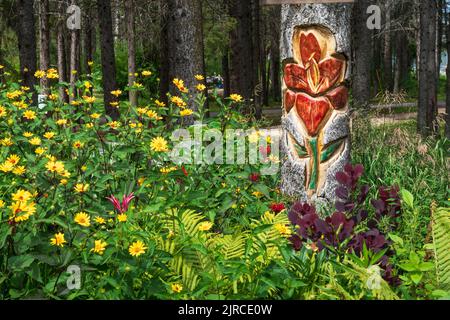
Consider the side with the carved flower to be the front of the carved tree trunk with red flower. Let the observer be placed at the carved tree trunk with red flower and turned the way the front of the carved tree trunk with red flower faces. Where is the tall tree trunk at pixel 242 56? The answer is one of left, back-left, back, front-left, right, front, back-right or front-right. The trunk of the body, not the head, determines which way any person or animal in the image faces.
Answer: back

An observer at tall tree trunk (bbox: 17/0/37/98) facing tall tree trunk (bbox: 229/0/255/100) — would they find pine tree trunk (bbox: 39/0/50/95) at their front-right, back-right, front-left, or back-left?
front-left

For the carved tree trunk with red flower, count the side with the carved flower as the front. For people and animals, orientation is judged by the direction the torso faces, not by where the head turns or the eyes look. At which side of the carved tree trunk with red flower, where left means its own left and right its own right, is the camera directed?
front

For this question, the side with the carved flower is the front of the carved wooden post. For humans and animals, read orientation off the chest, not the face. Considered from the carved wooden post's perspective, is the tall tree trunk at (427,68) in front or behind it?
behind

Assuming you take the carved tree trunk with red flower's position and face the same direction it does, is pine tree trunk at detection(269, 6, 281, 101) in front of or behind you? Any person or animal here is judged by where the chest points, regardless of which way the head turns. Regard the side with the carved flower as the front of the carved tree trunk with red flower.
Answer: behind

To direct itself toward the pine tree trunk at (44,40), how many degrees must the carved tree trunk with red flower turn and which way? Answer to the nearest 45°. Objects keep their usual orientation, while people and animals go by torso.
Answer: approximately 135° to its right

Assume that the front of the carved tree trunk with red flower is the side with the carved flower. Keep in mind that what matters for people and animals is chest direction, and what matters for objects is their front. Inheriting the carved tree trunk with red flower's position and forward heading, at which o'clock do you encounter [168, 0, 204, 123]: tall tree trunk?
The tall tree trunk is roughly at 5 o'clock from the carved tree trunk with red flower.

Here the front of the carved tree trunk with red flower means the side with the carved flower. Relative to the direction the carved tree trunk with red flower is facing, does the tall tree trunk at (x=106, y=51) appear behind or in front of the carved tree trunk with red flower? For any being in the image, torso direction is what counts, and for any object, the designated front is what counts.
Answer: behind

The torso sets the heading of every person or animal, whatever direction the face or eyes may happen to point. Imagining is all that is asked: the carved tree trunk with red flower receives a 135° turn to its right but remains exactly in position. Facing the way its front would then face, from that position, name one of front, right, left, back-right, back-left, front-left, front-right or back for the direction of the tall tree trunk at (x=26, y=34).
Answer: front

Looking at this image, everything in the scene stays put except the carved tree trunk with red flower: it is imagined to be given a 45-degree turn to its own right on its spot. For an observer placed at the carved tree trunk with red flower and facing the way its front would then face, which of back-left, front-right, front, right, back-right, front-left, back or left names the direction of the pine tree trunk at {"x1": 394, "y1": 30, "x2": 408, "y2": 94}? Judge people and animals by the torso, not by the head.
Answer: back-right

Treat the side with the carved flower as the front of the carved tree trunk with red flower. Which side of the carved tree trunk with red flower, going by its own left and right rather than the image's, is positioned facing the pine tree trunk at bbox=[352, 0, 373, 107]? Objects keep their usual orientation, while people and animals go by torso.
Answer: back
